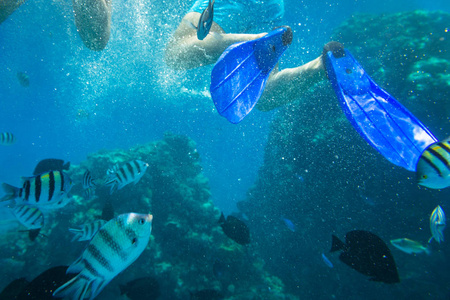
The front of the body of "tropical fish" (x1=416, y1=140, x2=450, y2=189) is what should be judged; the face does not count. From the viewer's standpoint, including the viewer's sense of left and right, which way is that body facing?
facing to the left of the viewer

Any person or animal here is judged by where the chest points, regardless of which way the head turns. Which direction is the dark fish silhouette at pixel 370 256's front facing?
to the viewer's right

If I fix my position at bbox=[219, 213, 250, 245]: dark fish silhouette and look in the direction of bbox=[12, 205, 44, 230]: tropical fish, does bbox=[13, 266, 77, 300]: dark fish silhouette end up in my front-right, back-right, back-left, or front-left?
front-left

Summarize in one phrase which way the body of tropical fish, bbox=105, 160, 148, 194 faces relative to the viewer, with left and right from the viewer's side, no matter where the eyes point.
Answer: facing to the right of the viewer

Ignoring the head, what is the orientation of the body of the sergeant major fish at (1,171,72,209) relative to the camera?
to the viewer's right
